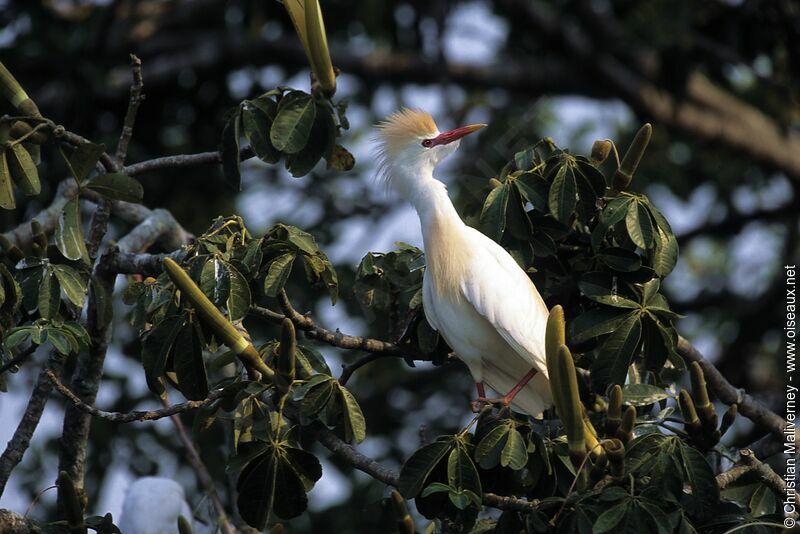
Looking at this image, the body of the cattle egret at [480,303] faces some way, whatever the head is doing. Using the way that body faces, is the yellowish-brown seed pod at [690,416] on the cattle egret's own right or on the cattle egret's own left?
on the cattle egret's own left

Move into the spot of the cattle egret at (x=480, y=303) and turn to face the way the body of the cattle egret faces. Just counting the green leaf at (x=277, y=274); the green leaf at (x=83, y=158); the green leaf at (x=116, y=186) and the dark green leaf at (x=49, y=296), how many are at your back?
0

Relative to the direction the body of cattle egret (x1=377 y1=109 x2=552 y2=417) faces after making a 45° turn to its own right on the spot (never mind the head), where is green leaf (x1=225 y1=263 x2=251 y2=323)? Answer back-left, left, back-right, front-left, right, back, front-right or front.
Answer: front-left

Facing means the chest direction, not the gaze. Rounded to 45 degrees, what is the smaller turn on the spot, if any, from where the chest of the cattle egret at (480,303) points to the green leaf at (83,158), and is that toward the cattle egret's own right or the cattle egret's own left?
approximately 45° to the cattle egret's own right

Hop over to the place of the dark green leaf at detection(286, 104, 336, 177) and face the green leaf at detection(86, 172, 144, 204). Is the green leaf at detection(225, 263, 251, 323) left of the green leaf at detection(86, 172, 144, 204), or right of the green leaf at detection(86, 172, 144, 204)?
left

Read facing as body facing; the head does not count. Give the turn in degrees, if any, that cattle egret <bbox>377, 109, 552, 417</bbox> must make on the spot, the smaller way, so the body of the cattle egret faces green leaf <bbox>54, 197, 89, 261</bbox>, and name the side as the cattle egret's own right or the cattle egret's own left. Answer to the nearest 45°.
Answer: approximately 45° to the cattle egret's own right

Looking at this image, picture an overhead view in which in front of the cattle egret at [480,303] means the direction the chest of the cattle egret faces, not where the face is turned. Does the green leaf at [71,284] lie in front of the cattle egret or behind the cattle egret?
in front

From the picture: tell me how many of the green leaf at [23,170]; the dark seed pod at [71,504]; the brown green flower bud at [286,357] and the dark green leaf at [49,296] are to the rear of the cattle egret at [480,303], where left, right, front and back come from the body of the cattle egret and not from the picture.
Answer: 0

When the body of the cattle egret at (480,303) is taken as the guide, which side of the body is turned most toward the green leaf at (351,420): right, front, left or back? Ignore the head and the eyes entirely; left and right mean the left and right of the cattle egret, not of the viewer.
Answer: front

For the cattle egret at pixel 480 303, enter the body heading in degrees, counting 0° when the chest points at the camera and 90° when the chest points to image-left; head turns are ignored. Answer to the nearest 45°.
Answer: approximately 45°

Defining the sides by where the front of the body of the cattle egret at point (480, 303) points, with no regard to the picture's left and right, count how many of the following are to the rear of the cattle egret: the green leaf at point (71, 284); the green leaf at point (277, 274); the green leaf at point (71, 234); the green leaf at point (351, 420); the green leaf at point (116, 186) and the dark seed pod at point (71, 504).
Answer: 0

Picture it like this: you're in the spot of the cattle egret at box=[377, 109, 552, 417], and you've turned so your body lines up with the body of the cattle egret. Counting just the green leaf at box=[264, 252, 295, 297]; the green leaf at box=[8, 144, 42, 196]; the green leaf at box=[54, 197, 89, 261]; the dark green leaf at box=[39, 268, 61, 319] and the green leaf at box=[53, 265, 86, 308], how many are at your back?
0

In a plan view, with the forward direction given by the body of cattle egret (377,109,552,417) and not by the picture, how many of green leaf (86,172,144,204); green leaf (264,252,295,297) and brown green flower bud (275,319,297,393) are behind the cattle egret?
0

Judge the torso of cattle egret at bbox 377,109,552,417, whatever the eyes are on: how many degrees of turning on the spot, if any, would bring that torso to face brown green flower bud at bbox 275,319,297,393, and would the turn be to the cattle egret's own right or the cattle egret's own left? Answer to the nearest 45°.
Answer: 0° — it already faces it
